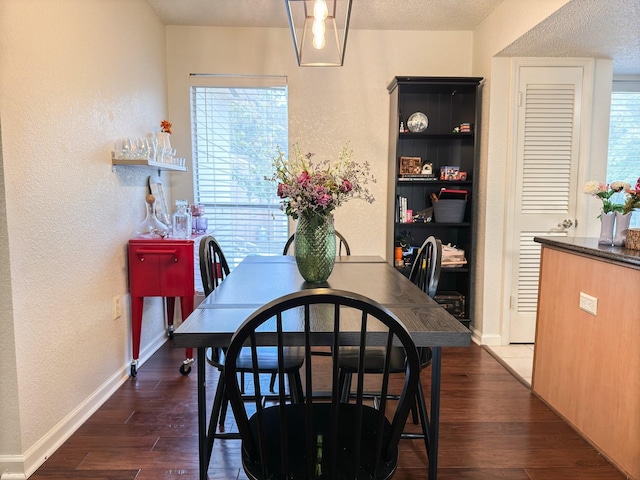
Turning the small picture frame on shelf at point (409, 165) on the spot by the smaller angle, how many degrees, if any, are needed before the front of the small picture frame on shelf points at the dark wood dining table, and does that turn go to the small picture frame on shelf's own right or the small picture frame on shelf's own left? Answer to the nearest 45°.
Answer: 0° — it already faces it

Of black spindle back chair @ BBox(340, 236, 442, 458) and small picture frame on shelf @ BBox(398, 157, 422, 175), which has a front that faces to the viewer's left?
the black spindle back chair

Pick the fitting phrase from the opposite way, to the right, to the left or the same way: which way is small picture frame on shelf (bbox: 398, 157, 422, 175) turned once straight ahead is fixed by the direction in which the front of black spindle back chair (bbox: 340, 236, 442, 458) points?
to the left

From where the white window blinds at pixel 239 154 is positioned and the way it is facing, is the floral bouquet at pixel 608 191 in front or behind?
in front

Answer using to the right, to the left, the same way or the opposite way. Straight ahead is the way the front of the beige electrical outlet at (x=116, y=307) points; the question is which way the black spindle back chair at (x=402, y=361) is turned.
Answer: the opposite way

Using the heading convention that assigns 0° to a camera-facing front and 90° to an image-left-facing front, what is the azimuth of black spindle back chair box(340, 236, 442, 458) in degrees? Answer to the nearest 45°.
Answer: approximately 90°

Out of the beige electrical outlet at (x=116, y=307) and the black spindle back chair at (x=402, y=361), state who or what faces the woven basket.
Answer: the beige electrical outlet

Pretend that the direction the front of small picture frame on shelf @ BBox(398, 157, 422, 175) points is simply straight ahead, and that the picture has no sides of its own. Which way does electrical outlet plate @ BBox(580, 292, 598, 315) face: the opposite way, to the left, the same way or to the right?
to the right

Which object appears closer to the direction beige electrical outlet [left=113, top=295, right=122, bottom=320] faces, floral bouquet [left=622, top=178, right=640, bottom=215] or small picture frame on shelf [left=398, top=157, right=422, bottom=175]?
the floral bouquet

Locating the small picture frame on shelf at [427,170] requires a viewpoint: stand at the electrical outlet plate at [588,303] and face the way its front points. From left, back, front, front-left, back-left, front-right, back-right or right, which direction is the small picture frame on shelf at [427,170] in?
right

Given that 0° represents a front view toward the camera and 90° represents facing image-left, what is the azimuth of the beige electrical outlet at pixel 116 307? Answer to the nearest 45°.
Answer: approximately 315°

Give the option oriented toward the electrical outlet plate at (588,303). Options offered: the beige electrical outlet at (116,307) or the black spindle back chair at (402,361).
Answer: the beige electrical outlet

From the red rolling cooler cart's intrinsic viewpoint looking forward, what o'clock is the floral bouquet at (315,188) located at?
The floral bouquet is roughly at 11 o'clock from the red rolling cooler cart.

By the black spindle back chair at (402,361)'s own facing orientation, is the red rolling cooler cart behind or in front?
in front
